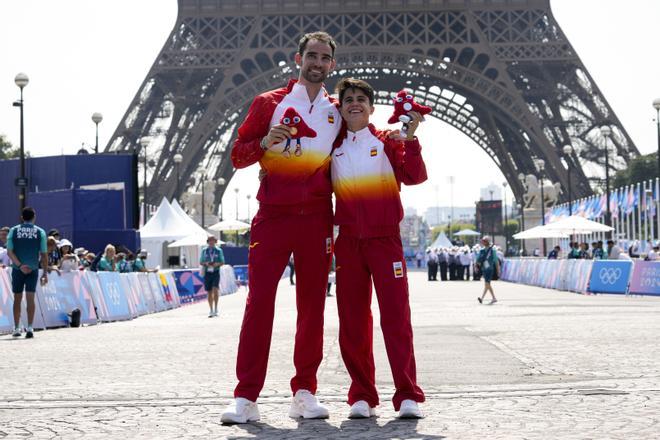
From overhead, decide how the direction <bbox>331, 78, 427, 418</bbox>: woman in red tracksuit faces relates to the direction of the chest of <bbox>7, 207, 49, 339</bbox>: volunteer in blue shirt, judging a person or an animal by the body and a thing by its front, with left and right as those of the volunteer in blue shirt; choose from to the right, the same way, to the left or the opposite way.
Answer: the opposite way

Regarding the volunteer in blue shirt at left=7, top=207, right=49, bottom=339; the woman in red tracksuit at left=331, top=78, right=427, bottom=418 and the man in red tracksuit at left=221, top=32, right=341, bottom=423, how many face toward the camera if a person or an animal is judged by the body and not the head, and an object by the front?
2

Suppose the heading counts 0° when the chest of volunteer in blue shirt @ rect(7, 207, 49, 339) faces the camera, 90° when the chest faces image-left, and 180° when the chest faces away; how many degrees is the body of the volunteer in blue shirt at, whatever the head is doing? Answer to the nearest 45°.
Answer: approximately 180°

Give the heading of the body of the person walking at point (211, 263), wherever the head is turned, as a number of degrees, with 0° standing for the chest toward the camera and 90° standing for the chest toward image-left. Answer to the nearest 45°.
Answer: approximately 0°

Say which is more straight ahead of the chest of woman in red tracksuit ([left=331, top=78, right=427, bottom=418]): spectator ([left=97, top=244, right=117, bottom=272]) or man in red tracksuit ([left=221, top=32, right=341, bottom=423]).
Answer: the man in red tracksuit

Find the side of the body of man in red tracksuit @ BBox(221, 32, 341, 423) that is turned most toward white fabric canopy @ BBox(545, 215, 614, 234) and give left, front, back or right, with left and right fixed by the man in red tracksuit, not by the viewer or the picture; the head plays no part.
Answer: back

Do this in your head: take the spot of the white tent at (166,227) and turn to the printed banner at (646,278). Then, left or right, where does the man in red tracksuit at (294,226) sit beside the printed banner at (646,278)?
right

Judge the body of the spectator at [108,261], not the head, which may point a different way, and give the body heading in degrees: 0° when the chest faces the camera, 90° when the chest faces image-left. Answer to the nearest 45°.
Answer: approximately 315°

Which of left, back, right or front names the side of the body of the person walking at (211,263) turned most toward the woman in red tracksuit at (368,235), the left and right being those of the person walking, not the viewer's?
front
